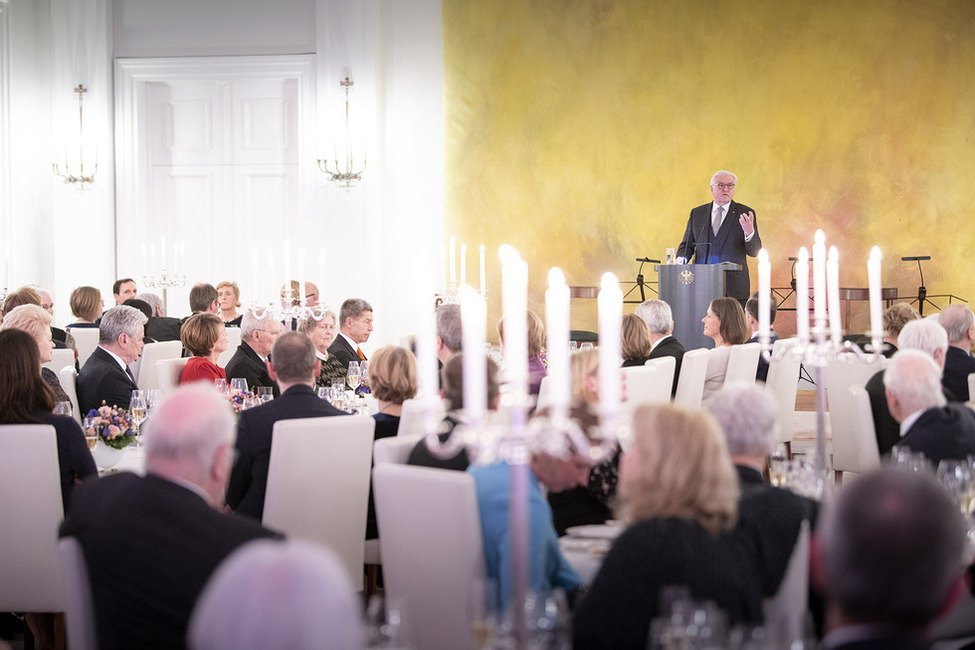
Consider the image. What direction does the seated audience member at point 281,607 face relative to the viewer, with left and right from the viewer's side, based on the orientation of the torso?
facing away from the viewer

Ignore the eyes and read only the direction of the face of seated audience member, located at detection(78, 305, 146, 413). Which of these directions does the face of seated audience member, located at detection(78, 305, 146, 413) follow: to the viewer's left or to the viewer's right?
to the viewer's right

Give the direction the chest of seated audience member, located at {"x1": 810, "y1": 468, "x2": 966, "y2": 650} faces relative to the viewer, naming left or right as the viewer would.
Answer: facing away from the viewer

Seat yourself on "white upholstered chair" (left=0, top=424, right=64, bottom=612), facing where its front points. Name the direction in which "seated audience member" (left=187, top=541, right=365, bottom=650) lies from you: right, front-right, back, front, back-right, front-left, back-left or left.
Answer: back

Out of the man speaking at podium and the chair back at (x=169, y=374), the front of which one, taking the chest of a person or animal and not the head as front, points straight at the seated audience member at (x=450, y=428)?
the man speaking at podium

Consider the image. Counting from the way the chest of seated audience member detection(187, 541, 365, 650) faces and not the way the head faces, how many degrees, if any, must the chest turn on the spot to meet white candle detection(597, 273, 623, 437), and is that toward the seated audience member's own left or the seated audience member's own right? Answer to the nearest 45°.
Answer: approximately 45° to the seated audience member's own right

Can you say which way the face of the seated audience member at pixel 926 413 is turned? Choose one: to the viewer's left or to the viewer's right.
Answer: to the viewer's left

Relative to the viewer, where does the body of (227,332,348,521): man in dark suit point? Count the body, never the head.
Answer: away from the camera

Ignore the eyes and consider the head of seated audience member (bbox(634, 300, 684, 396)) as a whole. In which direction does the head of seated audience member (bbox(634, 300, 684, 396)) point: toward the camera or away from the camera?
away from the camera

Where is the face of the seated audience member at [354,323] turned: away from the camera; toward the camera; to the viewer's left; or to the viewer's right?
to the viewer's right

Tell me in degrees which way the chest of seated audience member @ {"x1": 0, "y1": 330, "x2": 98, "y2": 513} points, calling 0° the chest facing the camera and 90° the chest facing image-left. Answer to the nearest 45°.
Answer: approximately 225°

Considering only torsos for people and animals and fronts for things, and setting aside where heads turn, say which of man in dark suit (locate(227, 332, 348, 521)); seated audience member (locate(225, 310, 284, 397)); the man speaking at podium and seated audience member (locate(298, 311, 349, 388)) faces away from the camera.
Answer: the man in dark suit
